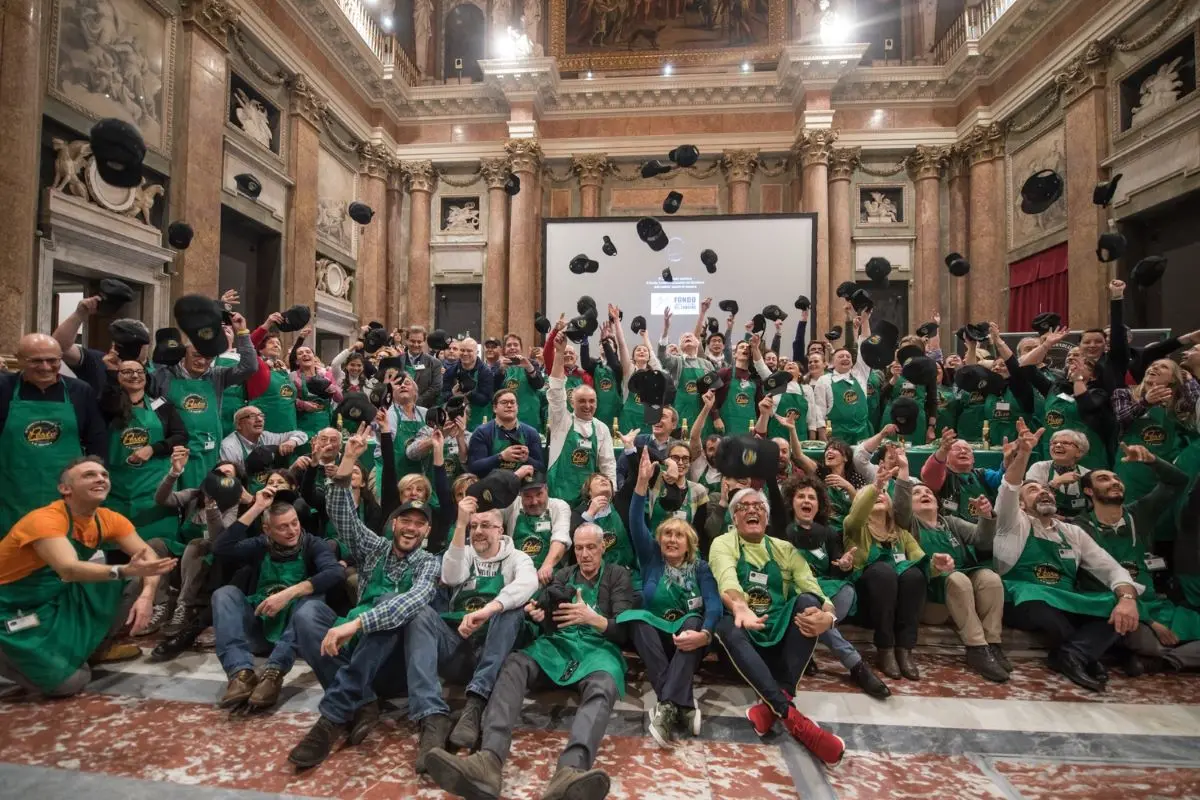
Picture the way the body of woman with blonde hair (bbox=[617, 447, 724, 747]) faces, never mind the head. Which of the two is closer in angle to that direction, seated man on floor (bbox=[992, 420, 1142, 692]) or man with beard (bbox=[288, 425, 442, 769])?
the man with beard

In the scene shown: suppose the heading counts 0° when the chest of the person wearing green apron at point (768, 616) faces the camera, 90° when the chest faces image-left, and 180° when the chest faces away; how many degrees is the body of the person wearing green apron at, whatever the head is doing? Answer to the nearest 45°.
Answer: approximately 0°

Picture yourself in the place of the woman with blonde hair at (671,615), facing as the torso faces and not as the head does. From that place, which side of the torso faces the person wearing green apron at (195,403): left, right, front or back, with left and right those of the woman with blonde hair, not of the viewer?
right

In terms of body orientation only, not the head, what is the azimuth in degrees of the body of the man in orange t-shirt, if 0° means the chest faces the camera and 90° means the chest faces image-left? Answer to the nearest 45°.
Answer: approximately 315°

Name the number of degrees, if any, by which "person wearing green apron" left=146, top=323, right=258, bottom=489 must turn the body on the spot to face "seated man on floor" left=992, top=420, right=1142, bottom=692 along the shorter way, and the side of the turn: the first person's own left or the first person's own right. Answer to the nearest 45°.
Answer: approximately 45° to the first person's own left

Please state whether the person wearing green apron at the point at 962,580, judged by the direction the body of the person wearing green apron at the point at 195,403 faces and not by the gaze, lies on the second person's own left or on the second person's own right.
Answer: on the second person's own left

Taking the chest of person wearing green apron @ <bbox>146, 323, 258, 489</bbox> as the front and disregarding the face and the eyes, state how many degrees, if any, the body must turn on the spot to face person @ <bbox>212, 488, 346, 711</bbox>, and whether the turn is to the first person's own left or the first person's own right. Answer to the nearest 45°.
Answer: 0° — they already face them

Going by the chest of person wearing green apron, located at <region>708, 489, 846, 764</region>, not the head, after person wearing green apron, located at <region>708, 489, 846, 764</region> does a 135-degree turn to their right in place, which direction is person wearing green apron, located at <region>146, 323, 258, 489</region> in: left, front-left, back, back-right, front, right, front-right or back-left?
front-left

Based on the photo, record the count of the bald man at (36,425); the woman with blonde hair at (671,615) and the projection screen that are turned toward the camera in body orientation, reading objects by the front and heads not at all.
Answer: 3
